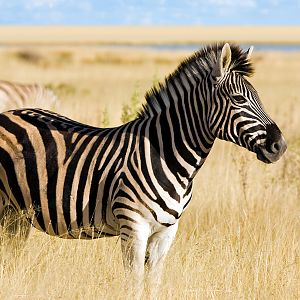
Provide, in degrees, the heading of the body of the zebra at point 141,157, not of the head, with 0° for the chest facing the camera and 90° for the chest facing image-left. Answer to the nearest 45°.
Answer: approximately 270°

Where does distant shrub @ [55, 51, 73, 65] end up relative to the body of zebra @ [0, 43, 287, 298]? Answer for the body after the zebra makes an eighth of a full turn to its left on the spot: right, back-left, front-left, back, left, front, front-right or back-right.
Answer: front-left

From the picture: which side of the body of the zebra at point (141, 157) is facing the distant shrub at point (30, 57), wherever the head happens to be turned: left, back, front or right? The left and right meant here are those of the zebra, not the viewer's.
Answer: left
